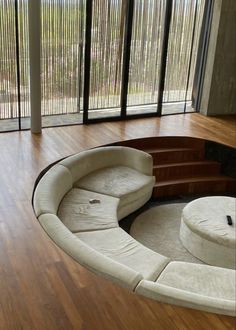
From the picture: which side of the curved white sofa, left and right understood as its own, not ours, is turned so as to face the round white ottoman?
front

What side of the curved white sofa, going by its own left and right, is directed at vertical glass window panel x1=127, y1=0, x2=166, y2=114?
left

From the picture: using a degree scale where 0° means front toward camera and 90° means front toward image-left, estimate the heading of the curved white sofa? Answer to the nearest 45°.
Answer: approximately 270°

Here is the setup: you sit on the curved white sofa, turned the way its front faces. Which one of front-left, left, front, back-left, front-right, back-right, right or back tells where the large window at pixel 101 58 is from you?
left

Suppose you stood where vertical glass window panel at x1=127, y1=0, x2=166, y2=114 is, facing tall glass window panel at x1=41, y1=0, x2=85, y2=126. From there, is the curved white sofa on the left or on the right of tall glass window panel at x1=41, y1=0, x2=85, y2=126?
left

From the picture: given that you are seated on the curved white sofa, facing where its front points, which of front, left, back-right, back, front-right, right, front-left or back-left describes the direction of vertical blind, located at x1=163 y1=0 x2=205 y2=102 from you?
left

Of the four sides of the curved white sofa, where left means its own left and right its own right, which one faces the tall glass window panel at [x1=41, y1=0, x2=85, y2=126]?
left

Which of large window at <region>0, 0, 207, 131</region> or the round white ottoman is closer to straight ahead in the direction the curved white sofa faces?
the round white ottoman
